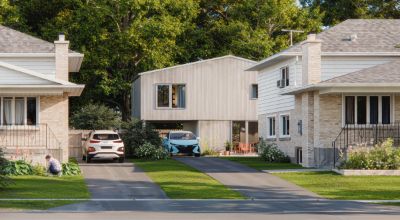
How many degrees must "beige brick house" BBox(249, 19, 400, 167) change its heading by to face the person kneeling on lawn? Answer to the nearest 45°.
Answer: approximately 45° to its right

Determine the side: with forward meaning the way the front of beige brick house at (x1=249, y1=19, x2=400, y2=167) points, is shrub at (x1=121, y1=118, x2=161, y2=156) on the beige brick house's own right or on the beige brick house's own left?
on the beige brick house's own right

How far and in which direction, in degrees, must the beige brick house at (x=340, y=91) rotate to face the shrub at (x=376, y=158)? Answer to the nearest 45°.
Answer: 0° — it already faces it

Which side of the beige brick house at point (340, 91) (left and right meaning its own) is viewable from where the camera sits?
front

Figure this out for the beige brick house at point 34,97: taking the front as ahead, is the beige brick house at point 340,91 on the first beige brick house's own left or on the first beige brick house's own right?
on the first beige brick house's own left

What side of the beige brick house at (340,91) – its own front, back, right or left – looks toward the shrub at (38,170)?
right

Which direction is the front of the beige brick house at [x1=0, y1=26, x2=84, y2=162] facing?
toward the camera

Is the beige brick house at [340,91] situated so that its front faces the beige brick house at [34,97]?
no

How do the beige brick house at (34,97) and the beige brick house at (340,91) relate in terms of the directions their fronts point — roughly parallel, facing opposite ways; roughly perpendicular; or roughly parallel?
roughly parallel
